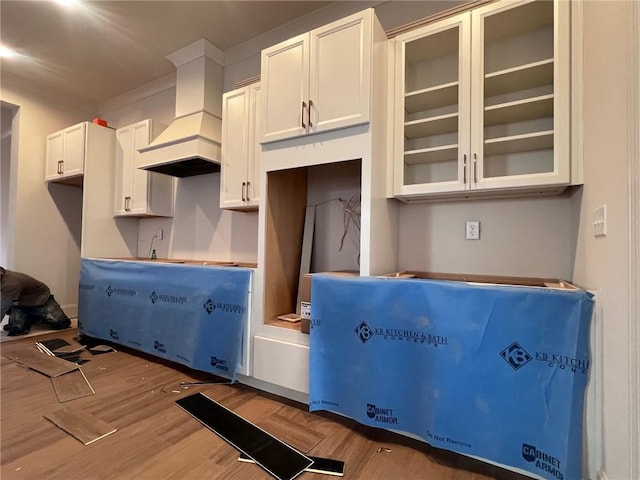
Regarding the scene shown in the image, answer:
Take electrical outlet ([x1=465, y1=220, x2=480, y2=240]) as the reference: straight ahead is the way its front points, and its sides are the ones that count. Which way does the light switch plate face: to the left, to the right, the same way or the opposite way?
to the right

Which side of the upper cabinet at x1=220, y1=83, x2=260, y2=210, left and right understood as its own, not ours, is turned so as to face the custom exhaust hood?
right

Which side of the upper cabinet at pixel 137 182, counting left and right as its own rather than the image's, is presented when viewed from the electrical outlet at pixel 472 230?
left

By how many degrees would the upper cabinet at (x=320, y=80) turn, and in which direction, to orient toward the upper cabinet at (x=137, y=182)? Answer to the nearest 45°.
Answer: approximately 90° to its right

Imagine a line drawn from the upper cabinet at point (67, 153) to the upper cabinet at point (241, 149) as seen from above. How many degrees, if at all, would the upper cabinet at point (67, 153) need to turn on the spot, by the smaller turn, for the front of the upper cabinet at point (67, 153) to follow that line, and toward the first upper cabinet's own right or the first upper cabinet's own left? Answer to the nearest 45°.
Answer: approximately 90° to the first upper cabinet's own left

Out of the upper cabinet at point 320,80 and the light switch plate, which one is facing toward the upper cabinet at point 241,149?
the light switch plate

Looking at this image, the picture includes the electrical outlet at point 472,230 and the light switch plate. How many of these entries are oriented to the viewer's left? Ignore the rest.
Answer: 1

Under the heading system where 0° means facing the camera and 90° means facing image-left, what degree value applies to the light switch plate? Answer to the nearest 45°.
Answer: approximately 90°

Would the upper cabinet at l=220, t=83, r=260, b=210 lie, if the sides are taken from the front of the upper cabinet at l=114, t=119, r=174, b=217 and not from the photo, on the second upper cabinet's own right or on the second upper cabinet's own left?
on the second upper cabinet's own left
